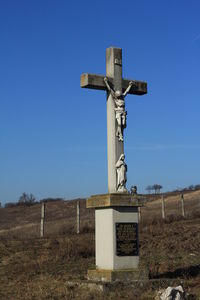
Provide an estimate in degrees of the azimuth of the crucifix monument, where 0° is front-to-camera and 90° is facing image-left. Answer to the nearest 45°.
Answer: approximately 315°
